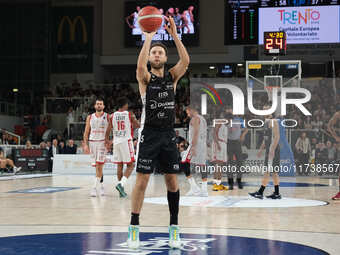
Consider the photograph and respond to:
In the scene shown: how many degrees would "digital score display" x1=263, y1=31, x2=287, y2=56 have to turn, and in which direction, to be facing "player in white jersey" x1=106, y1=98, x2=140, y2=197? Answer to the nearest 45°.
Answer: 0° — it already faces them

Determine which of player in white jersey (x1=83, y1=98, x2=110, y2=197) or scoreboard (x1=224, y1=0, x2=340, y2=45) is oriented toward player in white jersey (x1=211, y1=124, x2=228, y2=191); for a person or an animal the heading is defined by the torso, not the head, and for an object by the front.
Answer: the scoreboard

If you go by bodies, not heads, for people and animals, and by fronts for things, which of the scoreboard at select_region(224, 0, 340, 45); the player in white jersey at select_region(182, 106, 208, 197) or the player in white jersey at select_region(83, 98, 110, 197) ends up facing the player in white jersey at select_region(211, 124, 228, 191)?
the scoreboard

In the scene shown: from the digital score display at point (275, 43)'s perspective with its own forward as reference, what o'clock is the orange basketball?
The orange basketball is roughly at 12 o'clock from the digital score display.

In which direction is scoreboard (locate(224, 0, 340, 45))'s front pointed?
toward the camera

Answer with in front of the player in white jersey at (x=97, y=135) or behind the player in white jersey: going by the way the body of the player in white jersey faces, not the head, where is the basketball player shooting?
in front

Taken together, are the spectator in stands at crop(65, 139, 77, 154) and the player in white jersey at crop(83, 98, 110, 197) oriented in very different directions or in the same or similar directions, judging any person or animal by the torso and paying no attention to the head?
same or similar directions

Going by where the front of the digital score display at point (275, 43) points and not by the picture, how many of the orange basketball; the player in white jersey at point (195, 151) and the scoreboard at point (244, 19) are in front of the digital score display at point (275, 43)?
2

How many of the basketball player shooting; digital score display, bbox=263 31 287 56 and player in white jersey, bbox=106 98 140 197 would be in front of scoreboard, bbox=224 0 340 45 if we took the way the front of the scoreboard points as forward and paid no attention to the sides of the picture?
3

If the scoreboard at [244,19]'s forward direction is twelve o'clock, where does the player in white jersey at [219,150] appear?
The player in white jersey is roughly at 12 o'clock from the scoreboard.

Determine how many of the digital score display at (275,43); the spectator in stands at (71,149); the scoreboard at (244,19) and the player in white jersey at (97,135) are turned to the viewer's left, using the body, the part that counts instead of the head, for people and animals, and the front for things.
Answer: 0

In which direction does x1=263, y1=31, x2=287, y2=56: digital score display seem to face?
toward the camera

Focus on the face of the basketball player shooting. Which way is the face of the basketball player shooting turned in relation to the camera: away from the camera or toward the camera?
toward the camera
